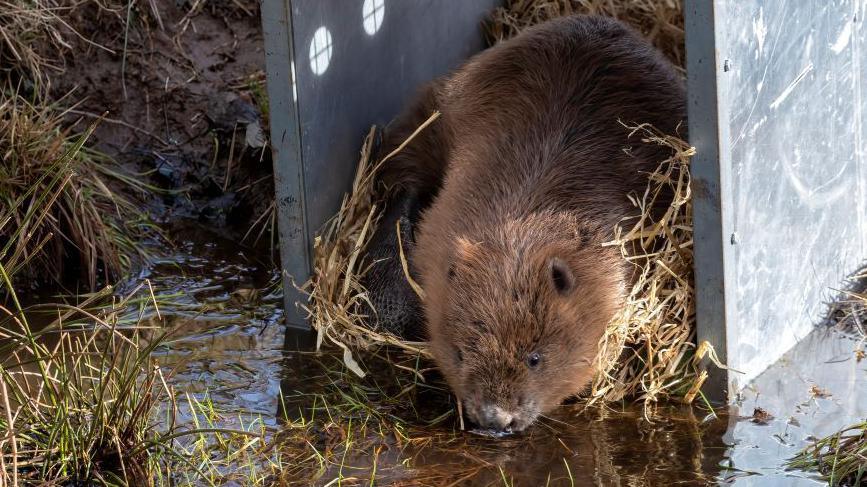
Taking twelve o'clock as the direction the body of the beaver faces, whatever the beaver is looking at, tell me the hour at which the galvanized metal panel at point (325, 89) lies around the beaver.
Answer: The galvanized metal panel is roughly at 4 o'clock from the beaver.

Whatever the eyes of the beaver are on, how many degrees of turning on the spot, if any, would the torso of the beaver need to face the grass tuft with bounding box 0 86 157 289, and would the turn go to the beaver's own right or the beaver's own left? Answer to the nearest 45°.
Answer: approximately 90° to the beaver's own right

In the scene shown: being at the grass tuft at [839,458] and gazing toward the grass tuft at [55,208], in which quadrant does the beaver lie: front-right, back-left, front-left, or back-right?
front-right

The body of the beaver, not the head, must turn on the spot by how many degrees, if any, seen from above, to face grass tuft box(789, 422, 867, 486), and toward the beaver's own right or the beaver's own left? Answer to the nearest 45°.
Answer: approximately 45° to the beaver's own left

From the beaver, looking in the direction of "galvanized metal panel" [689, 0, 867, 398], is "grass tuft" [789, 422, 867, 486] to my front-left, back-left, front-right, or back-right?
front-right

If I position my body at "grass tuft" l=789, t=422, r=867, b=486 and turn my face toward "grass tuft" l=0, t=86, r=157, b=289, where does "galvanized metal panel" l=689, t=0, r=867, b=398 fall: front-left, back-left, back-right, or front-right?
front-right

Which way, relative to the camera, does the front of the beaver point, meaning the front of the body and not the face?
toward the camera

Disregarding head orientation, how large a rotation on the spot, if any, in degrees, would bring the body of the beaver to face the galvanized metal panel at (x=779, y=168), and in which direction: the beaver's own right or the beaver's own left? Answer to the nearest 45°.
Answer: approximately 90° to the beaver's own left

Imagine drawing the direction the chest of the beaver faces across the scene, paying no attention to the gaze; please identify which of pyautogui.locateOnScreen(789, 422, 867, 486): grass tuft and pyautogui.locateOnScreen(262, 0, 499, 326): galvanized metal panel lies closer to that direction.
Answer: the grass tuft
